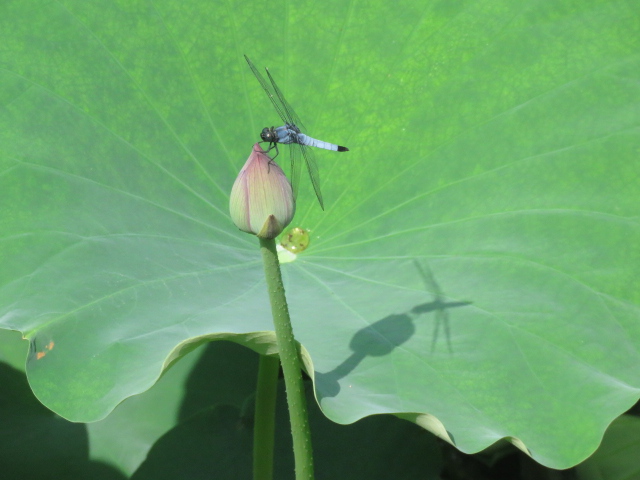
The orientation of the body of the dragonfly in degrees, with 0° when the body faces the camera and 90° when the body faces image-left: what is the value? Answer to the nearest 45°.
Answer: approximately 90°
